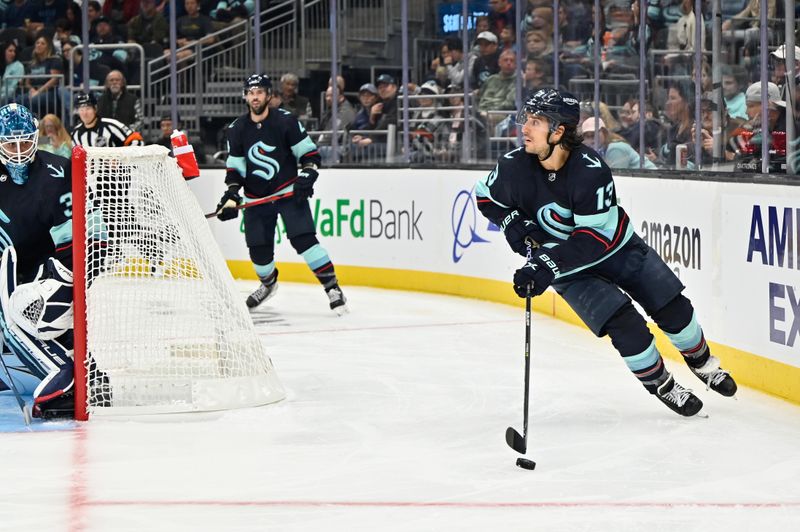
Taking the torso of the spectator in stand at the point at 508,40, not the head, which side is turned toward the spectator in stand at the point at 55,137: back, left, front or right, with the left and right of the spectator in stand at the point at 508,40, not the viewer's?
right

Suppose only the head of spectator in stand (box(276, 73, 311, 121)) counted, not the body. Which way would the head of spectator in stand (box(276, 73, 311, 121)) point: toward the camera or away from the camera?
toward the camera

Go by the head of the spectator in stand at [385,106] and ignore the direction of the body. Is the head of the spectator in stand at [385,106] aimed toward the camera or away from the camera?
toward the camera

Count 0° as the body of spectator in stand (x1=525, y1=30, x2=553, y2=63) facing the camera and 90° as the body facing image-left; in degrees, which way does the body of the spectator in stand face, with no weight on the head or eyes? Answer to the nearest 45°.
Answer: approximately 45°

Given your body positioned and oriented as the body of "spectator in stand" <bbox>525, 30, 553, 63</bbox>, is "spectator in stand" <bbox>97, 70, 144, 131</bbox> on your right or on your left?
on your right

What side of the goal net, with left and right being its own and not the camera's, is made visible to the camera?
left

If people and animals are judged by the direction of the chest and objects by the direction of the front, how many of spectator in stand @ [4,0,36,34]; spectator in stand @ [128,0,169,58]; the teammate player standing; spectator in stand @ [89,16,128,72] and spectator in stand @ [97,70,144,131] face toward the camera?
5

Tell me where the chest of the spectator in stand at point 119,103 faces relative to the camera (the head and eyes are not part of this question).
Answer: toward the camera

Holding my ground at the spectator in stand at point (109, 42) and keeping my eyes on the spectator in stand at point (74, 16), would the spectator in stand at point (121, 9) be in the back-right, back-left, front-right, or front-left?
front-right

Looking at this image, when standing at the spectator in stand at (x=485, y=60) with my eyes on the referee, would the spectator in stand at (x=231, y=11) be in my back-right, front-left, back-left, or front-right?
front-right

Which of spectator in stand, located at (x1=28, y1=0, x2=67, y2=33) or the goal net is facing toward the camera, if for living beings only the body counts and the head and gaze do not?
the spectator in stand

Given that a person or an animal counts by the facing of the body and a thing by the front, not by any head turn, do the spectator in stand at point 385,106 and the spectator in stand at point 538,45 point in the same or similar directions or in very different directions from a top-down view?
same or similar directions

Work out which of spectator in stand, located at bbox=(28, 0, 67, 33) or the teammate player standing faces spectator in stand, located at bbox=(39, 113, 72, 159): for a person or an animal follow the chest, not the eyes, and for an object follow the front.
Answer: spectator in stand, located at bbox=(28, 0, 67, 33)

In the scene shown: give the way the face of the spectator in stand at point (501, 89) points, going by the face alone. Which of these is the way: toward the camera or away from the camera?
toward the camera

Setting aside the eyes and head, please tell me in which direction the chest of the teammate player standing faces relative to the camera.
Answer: toward the camera

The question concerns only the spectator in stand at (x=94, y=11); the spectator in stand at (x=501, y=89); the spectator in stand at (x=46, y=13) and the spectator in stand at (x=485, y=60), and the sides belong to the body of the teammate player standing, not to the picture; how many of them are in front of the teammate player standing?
0

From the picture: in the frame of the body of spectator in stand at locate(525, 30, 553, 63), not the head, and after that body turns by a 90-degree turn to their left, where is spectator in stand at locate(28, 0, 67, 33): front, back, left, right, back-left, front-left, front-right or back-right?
back

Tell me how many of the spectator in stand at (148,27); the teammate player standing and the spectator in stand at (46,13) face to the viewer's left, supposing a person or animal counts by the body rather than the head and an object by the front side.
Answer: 0

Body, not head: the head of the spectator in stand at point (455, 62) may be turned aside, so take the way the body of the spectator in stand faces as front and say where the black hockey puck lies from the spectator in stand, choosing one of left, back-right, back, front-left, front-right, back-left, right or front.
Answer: front-left

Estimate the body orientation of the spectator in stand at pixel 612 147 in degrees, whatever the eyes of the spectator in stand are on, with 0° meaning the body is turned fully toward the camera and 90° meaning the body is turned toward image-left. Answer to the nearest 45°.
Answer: approximately 45°
